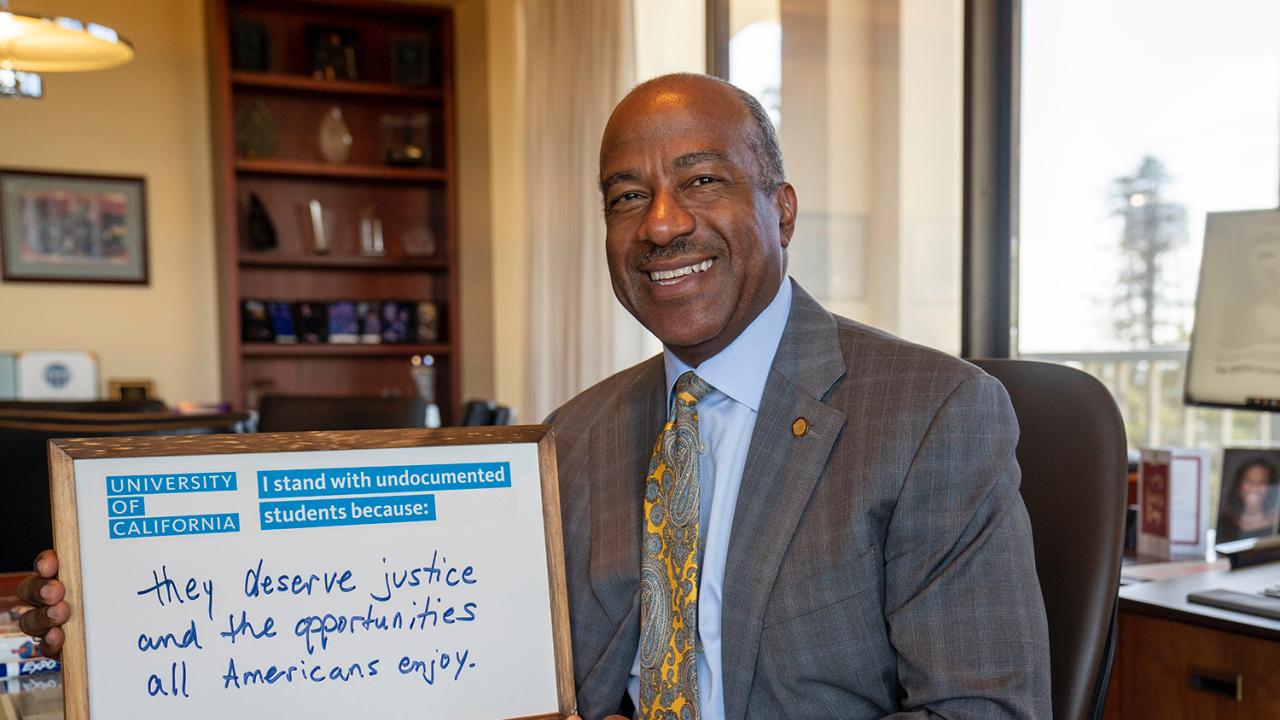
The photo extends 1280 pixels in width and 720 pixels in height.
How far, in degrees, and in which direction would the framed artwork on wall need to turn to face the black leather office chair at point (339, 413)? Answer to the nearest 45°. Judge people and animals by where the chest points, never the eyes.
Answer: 0° — it already faces it

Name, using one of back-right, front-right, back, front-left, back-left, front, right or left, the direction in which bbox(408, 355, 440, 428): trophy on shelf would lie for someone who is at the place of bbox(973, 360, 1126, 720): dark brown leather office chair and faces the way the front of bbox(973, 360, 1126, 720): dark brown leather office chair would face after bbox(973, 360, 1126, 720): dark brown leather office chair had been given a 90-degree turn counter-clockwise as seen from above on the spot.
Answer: back

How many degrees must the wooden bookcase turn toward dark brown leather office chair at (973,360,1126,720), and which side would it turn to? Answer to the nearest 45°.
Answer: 0° — it already faces it

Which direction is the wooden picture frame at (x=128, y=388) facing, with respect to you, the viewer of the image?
facing the viewer

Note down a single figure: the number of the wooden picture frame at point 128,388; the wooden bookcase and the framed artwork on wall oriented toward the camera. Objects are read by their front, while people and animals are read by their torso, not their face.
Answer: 3

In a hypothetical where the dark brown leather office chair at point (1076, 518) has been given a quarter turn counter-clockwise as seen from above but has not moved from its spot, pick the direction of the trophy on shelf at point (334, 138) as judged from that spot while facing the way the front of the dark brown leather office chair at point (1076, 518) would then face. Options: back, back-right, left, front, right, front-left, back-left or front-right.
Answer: back

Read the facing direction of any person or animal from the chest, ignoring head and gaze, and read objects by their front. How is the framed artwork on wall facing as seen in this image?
toward the camera

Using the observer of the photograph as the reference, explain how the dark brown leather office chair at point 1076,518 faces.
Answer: facing the viewer and to the left of the viewer

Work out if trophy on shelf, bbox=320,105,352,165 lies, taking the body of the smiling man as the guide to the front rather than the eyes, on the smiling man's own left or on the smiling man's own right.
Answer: on the smiling man's own right

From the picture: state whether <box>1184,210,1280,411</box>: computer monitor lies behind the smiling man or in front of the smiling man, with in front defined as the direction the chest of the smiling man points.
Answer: behind

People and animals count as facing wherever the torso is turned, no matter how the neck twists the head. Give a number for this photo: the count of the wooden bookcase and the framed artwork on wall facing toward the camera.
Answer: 2

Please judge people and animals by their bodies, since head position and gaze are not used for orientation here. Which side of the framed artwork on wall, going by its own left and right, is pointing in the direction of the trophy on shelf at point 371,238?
left

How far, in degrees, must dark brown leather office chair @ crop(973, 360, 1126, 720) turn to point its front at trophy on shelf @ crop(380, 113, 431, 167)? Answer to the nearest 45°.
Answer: approximately 90° to its right
